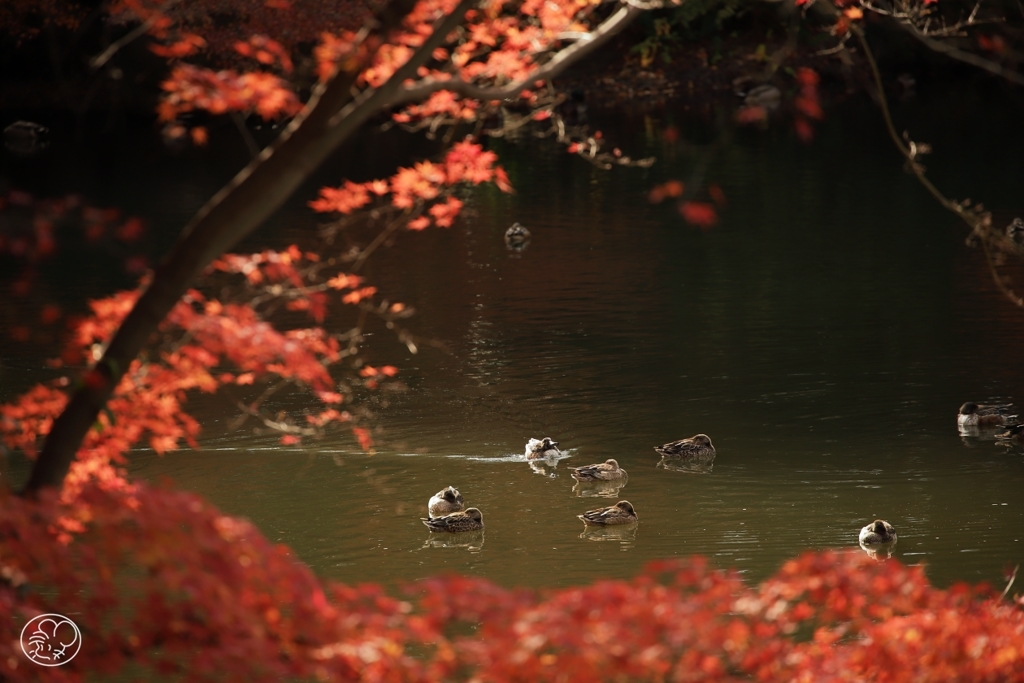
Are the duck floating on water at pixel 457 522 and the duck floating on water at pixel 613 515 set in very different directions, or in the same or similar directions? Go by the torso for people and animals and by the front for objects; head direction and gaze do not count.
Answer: same or similar directions

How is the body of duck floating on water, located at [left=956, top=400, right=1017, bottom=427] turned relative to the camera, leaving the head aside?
to the viewer's left

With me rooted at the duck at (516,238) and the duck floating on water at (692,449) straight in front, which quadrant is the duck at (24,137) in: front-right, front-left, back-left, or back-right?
back-right

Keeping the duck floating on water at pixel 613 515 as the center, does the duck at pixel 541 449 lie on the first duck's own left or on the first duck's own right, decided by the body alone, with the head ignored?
on the first duck's own left

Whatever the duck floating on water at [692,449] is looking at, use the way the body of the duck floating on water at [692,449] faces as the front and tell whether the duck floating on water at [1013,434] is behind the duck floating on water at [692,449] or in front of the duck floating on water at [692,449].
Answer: in front

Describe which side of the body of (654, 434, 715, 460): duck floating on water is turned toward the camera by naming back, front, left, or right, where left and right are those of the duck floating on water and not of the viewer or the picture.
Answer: right

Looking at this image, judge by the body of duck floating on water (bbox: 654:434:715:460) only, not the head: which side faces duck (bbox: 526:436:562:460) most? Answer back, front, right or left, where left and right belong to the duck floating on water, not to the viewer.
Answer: back

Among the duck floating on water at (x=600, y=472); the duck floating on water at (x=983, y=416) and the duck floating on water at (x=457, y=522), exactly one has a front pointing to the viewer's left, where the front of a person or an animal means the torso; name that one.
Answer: the duck floating on water at (x=983, y=416)

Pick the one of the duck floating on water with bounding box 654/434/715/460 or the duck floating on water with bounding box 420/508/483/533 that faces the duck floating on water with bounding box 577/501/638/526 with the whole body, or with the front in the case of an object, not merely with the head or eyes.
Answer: the duck floating on water with bounding box 420/508/483/533

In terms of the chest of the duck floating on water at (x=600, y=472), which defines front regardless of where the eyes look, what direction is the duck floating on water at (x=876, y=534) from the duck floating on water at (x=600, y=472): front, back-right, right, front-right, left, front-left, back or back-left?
front-right

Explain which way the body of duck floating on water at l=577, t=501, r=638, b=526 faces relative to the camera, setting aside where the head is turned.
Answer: to the viewer's right

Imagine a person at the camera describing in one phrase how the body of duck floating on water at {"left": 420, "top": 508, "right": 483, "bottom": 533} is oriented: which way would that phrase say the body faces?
to the viewer's right

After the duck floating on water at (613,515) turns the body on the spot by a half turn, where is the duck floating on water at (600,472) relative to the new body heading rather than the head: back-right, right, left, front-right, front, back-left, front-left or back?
right

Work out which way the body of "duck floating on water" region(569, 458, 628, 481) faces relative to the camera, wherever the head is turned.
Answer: to the viewer's right
